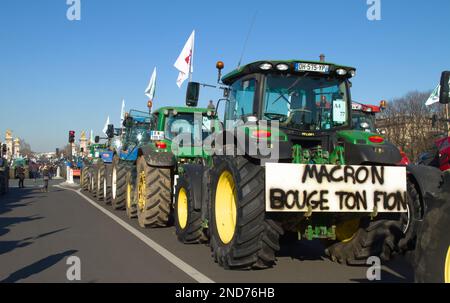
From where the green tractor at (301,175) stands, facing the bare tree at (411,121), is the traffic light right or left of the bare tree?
left
